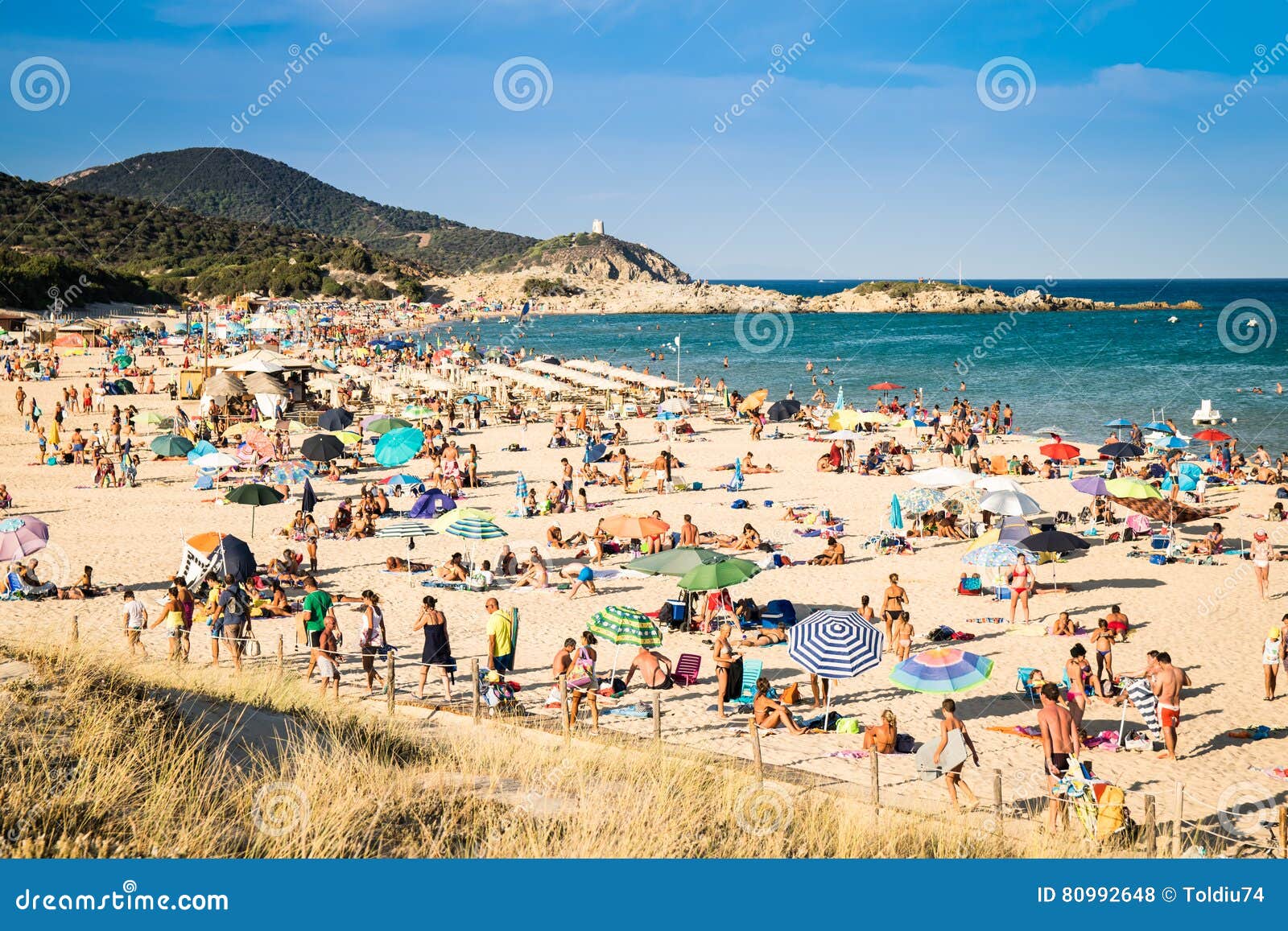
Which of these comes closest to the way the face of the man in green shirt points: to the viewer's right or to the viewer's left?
to the viewer's left

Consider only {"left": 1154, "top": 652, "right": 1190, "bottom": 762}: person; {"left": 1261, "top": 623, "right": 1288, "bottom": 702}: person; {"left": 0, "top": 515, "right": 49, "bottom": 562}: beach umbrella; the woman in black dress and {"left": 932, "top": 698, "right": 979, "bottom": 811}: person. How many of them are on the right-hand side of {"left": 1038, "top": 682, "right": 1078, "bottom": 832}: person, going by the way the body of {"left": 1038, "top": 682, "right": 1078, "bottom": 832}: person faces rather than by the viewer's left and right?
2

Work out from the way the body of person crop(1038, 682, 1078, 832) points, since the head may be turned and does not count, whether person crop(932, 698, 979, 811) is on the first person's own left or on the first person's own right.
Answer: on the first person's own left

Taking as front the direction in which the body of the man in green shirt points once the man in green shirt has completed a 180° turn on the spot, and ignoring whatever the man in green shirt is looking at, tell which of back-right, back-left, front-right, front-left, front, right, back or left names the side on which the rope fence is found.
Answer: front

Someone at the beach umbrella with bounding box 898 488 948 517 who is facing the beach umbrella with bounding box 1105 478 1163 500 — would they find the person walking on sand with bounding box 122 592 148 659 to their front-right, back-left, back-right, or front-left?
back-right
